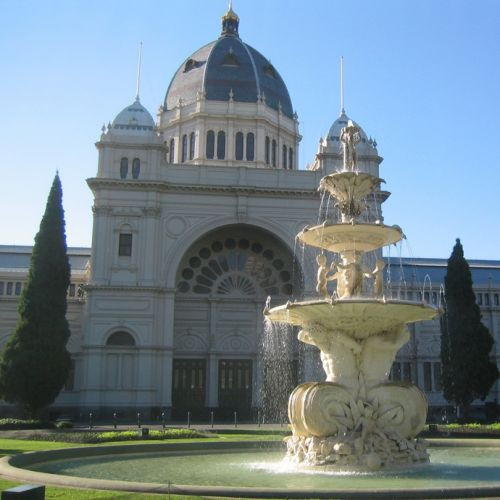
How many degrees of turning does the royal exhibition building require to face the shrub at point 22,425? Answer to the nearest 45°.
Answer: approximately 45° to its right

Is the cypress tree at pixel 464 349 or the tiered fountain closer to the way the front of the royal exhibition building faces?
the tiered fountain

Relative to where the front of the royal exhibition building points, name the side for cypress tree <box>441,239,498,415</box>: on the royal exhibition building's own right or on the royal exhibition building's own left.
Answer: on the royal exhibition building's own left

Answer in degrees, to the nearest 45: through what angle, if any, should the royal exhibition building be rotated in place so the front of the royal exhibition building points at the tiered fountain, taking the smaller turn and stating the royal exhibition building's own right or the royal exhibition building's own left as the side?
0° — it already faces it

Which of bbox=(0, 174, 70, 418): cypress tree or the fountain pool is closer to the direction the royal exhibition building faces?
the fountain pool

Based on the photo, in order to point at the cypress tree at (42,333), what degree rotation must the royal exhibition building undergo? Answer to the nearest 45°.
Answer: approximately 45° to its right

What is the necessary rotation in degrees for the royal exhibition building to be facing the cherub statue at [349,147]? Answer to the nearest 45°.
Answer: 0° — it already faces it

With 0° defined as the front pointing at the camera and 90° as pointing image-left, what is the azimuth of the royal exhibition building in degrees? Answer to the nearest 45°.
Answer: approximately 0°

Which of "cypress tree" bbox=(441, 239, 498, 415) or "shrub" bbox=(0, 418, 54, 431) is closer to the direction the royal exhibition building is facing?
the shrub
